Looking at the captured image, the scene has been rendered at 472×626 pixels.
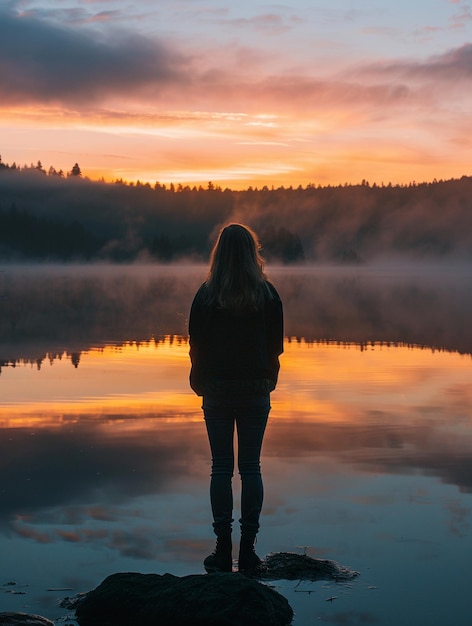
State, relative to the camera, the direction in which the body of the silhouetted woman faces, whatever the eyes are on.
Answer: away from the camera

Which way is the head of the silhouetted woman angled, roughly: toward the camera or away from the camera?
away from the camera

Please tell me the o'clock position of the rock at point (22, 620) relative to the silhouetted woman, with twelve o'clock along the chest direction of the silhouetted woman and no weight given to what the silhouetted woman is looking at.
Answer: The rock is roughly at 7 o'clock from the silhouetted woman.
